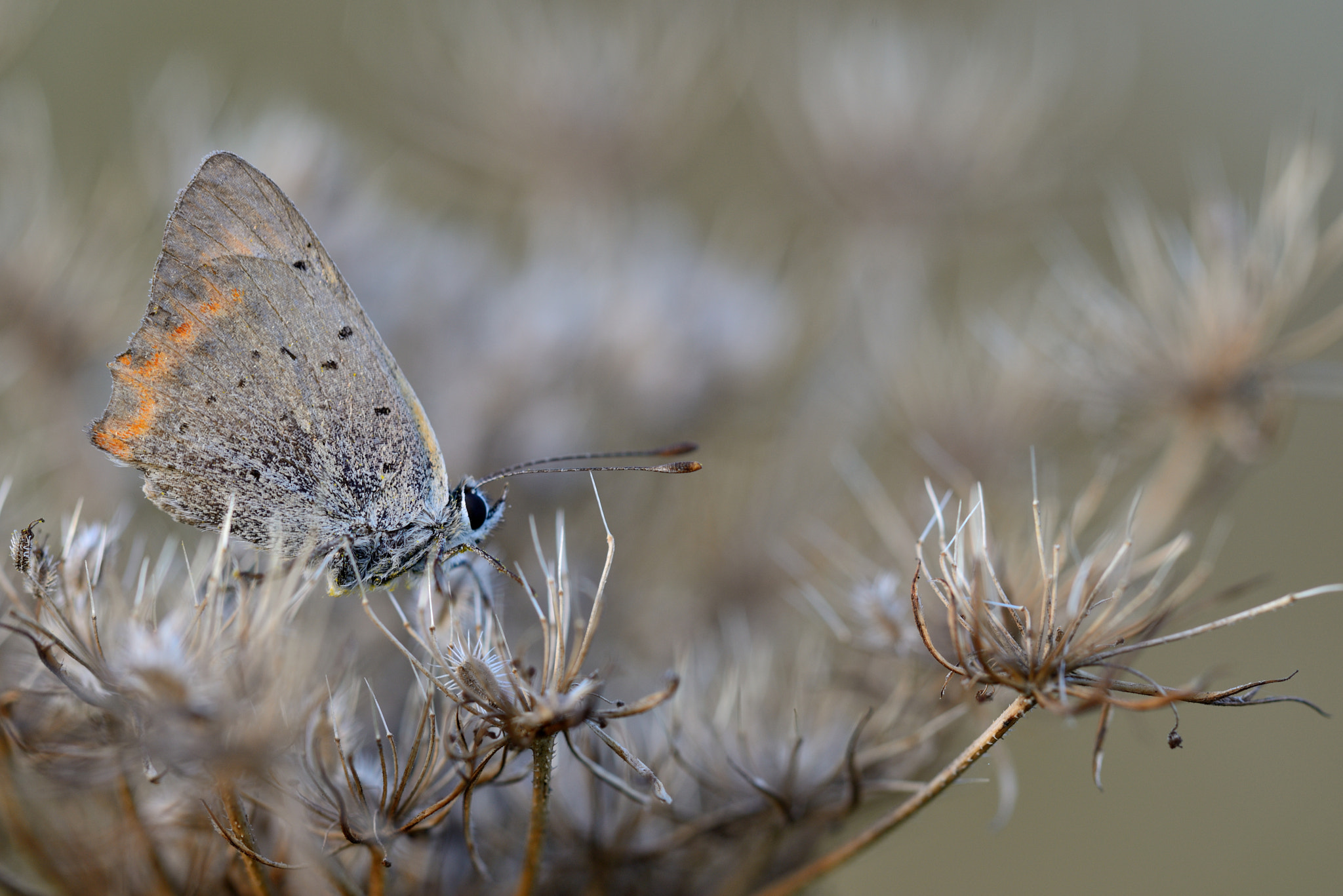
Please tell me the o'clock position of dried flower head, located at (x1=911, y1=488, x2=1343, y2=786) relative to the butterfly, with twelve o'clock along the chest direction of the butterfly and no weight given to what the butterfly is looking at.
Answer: The dried flower head is roughly at 1 o'clock from the butterfly.

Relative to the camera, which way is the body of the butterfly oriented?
to the viewer's right

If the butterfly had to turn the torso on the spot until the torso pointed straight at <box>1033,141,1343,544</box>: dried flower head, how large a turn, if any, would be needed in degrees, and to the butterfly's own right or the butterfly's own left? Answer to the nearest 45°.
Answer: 0° — it already faces it
